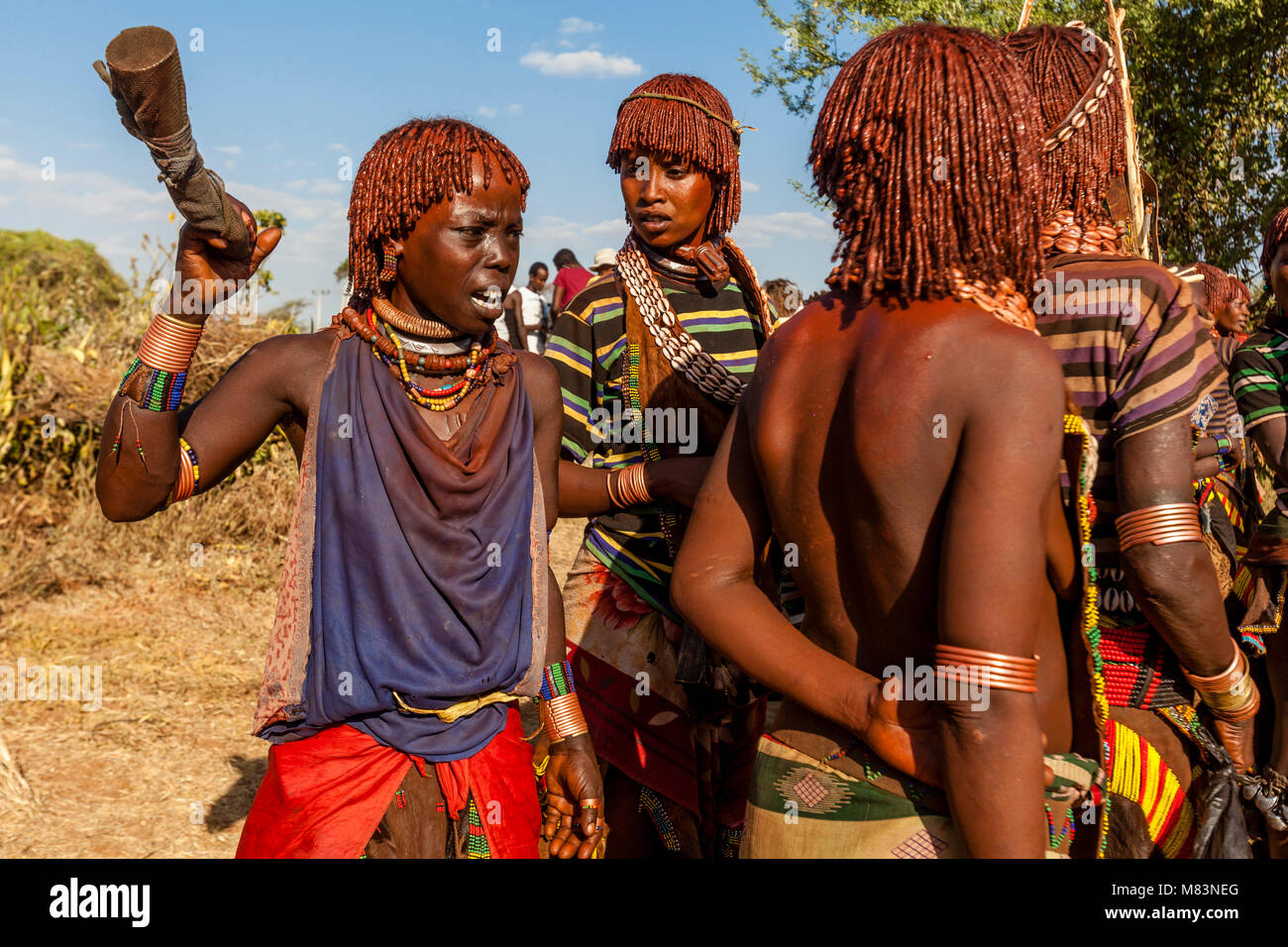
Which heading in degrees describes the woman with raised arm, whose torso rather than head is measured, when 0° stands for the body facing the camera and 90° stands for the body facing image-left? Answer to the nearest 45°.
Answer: approximately 315°

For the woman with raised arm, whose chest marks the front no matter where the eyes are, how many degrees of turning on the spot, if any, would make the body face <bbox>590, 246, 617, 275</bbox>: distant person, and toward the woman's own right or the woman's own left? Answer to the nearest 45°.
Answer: approximately 135° to the woman's own left

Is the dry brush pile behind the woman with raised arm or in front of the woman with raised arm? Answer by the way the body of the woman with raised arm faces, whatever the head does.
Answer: behind

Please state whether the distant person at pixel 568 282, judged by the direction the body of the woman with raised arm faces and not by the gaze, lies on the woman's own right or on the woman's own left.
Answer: on the woman's own left

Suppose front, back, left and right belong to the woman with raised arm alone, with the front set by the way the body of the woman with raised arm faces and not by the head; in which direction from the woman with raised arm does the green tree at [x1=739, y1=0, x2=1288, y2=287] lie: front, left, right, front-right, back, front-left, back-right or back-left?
left

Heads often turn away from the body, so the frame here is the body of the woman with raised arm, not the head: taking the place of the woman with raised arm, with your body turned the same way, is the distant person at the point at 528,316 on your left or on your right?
on your left

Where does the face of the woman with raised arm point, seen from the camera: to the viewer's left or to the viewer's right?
to the viewer's right

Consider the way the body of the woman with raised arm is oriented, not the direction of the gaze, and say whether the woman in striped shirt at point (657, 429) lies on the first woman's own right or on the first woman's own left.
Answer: on the first woman's own left
